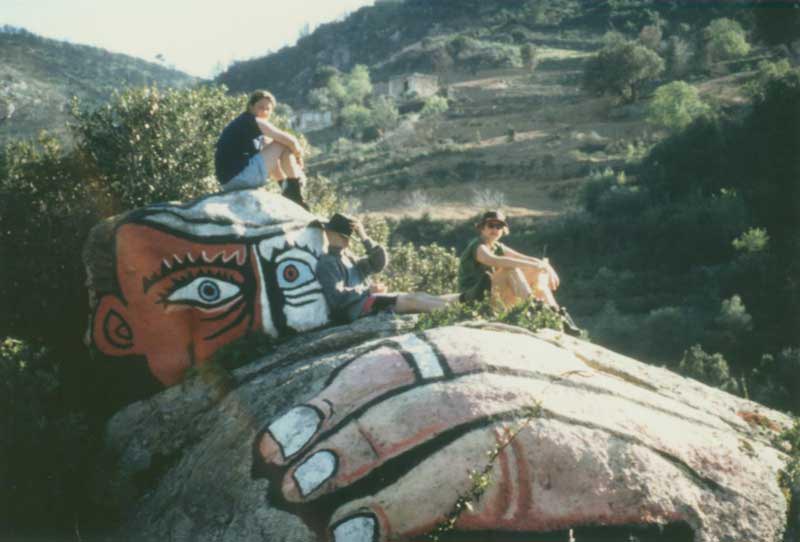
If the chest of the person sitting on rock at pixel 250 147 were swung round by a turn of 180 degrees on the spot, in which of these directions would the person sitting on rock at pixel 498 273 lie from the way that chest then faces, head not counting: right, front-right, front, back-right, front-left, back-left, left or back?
back-left

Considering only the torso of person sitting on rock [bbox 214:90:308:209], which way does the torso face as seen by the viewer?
to the viewer's right

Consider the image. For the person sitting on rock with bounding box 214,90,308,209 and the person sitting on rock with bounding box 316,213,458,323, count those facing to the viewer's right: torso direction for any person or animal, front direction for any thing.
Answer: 2

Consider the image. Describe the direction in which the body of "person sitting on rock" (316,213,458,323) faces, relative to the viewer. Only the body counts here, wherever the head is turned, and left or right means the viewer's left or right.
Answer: facing to the right of the viewer

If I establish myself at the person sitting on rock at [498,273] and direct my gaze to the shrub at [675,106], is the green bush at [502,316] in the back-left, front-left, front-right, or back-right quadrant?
back-right

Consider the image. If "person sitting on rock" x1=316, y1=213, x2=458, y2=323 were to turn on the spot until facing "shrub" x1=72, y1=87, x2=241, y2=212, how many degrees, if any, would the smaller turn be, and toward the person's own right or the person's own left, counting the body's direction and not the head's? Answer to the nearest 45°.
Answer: approximately 135° to the person's own left

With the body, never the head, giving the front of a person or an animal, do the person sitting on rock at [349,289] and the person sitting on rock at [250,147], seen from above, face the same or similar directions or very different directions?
same or similar directions

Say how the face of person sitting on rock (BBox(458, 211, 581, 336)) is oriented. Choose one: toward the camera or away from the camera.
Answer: toward the camera

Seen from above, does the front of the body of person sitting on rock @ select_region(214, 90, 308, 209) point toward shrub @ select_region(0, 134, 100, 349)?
no

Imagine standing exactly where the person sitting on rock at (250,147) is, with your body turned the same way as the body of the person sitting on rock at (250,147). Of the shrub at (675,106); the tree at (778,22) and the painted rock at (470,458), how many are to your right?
1

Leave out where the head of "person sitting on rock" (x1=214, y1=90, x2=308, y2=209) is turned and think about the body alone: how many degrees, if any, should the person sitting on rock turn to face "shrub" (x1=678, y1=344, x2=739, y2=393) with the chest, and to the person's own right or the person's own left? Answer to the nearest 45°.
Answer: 0° — they already face it

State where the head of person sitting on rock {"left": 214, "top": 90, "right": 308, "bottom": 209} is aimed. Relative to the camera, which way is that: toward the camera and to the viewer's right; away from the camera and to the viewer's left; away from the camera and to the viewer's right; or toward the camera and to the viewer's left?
toward the camera and to the viewer's right
